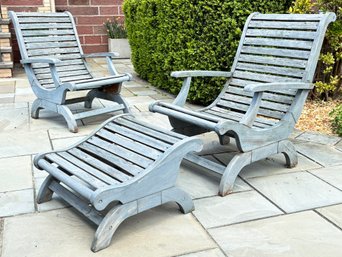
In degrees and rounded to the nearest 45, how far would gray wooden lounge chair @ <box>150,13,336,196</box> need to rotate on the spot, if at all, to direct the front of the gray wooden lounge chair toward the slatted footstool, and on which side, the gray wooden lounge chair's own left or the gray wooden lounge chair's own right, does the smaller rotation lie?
0° — it already faces it

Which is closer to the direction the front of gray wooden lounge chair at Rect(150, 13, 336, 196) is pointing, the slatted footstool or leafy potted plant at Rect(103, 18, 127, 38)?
the slatted footstool

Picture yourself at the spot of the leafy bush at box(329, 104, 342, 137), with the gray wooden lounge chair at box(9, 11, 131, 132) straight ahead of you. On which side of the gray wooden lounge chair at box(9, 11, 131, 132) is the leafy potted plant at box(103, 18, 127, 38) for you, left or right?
right

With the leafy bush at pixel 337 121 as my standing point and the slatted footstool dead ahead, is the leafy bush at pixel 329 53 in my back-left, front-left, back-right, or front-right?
back-right

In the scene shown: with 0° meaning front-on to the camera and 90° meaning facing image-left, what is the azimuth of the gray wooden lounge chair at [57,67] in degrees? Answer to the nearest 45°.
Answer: approximately 315°

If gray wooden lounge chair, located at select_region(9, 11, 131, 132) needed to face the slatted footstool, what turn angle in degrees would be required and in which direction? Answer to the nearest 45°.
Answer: approximately 45° to its right

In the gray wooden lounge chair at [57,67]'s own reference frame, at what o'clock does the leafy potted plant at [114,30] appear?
The leafy potted plant is roughly at 8 o'clock from the gray wooden lounge chair.

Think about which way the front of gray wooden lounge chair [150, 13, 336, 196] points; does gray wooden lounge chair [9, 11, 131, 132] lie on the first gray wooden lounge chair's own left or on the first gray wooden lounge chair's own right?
on the first gray wooden lounge chair's own right

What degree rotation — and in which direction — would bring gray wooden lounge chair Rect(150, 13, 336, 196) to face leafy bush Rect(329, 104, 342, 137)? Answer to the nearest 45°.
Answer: approximately 180°

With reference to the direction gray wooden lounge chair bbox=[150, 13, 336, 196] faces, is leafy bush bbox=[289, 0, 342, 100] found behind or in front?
behind
